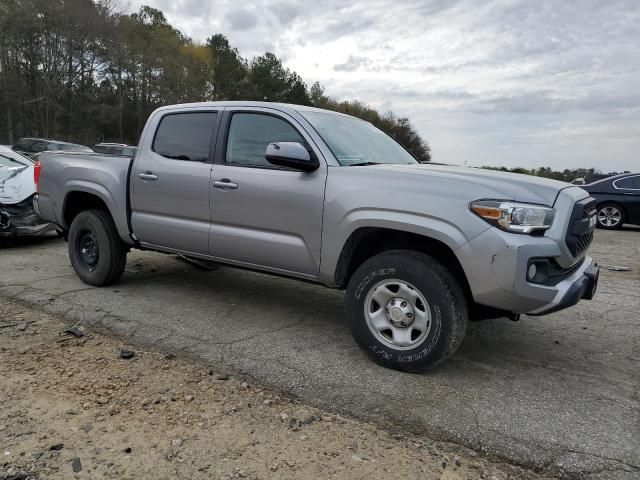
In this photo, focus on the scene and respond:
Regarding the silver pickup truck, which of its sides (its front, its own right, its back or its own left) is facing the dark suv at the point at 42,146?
back

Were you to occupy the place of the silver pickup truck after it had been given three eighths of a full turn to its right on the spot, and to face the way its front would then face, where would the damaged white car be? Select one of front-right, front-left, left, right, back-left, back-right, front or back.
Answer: front-right

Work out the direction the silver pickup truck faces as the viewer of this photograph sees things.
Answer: facing the viewer and to the right of the viewer
